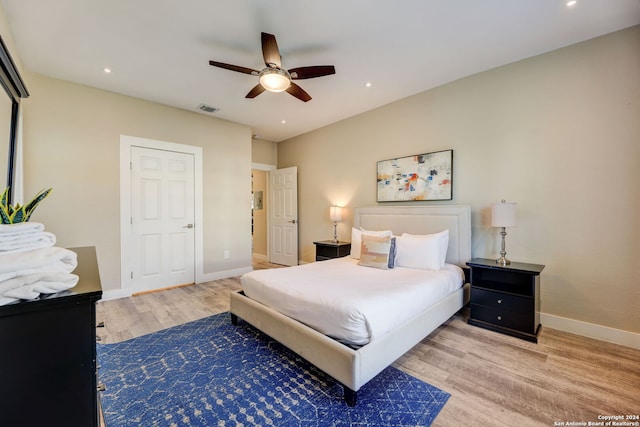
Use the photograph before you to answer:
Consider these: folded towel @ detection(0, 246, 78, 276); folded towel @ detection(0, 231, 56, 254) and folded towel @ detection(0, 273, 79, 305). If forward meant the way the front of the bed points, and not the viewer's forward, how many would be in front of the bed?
3

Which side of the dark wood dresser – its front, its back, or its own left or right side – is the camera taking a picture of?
right

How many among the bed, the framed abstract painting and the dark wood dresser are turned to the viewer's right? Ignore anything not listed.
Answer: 1

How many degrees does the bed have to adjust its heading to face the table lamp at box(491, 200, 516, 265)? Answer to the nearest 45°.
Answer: approximately 180°

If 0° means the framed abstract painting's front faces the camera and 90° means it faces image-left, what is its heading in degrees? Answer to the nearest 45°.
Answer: approximately 45°

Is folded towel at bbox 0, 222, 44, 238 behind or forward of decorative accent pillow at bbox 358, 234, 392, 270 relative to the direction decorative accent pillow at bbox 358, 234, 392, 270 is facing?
forward

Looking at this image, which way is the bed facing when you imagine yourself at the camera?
facing the viewer and to the left of the viewer

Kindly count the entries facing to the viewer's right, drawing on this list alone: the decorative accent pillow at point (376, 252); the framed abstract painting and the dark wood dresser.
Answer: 1

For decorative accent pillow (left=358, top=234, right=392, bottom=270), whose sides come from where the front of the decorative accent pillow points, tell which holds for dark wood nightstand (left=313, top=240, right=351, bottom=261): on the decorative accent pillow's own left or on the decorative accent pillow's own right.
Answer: on the decorative accent pillow's own right

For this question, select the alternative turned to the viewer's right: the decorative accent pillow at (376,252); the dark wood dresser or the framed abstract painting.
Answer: the dark wood dresser

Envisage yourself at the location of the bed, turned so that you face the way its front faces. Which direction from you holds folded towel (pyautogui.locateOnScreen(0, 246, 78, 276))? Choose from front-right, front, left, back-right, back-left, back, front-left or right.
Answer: front

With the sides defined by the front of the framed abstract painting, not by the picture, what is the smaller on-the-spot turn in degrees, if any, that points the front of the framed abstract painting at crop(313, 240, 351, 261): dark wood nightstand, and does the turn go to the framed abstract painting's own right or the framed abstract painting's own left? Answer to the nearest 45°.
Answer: approximately 45° to the framed abstract painting's own right
